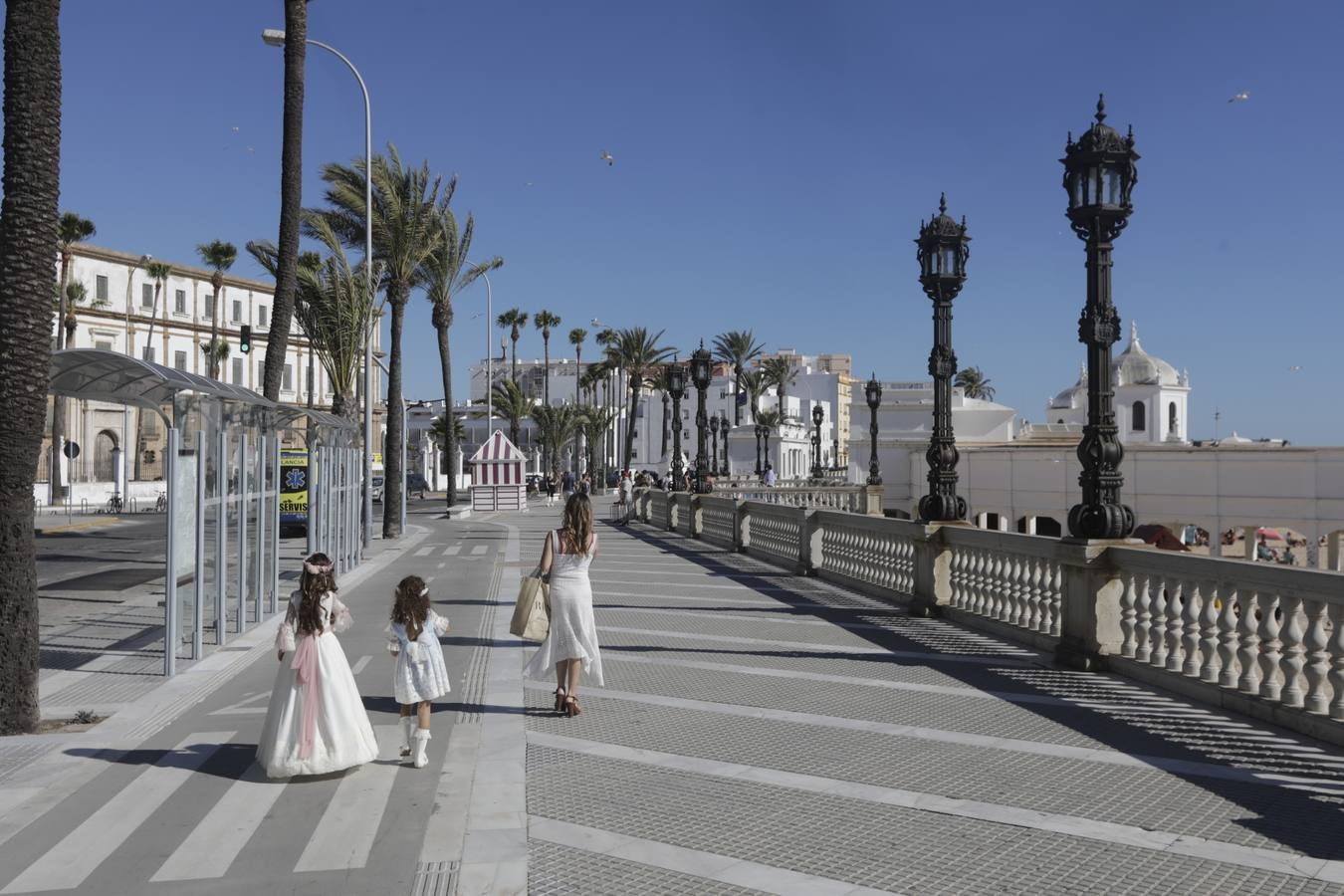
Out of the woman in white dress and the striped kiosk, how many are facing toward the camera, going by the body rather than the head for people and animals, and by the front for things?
1

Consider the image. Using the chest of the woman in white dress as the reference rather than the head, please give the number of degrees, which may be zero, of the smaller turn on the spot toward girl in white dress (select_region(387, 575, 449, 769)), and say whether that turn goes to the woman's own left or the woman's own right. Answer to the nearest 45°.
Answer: approximately 135° to the woman's own left

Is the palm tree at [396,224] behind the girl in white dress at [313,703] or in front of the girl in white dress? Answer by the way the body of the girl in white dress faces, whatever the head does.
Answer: in front

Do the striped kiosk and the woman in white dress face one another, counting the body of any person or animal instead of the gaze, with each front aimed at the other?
yes

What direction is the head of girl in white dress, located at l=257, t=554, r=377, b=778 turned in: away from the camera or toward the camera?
away from the camera

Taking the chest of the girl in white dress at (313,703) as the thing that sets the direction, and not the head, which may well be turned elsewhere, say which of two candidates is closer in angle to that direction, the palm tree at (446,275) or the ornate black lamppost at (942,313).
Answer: the palm tree

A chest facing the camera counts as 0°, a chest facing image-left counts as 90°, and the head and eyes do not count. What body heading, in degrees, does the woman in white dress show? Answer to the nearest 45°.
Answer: approximately 180°

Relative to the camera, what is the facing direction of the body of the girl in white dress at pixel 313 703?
away from the camera

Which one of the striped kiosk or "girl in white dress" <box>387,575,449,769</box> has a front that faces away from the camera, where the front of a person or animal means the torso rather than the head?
the girl in white dress

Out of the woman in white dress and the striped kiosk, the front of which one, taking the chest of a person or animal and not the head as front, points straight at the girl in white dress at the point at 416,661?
the striped kiosk

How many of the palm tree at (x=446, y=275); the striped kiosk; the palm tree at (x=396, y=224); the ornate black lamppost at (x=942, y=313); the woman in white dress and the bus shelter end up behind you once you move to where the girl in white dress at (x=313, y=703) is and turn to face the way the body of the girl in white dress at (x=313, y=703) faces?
0

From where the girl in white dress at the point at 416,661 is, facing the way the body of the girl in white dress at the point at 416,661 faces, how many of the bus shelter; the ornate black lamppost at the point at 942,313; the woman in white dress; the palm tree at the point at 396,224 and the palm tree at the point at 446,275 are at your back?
0

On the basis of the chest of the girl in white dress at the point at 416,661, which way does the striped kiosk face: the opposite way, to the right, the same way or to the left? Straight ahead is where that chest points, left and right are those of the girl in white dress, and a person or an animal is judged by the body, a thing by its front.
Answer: the opposite way

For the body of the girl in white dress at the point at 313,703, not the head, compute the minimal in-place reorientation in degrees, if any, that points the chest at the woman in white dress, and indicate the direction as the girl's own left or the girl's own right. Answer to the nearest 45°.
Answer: approximately 45° to the girl's own right

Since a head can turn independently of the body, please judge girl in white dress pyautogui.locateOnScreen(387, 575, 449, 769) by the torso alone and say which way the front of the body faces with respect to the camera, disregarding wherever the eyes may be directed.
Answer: away from the camera

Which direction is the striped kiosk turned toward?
toward the camera

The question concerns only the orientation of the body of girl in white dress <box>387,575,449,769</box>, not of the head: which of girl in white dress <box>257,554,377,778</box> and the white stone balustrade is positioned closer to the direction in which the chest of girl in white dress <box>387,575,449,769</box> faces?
the white stone balustrade

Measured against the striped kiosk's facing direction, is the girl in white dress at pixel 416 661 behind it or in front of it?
in front
